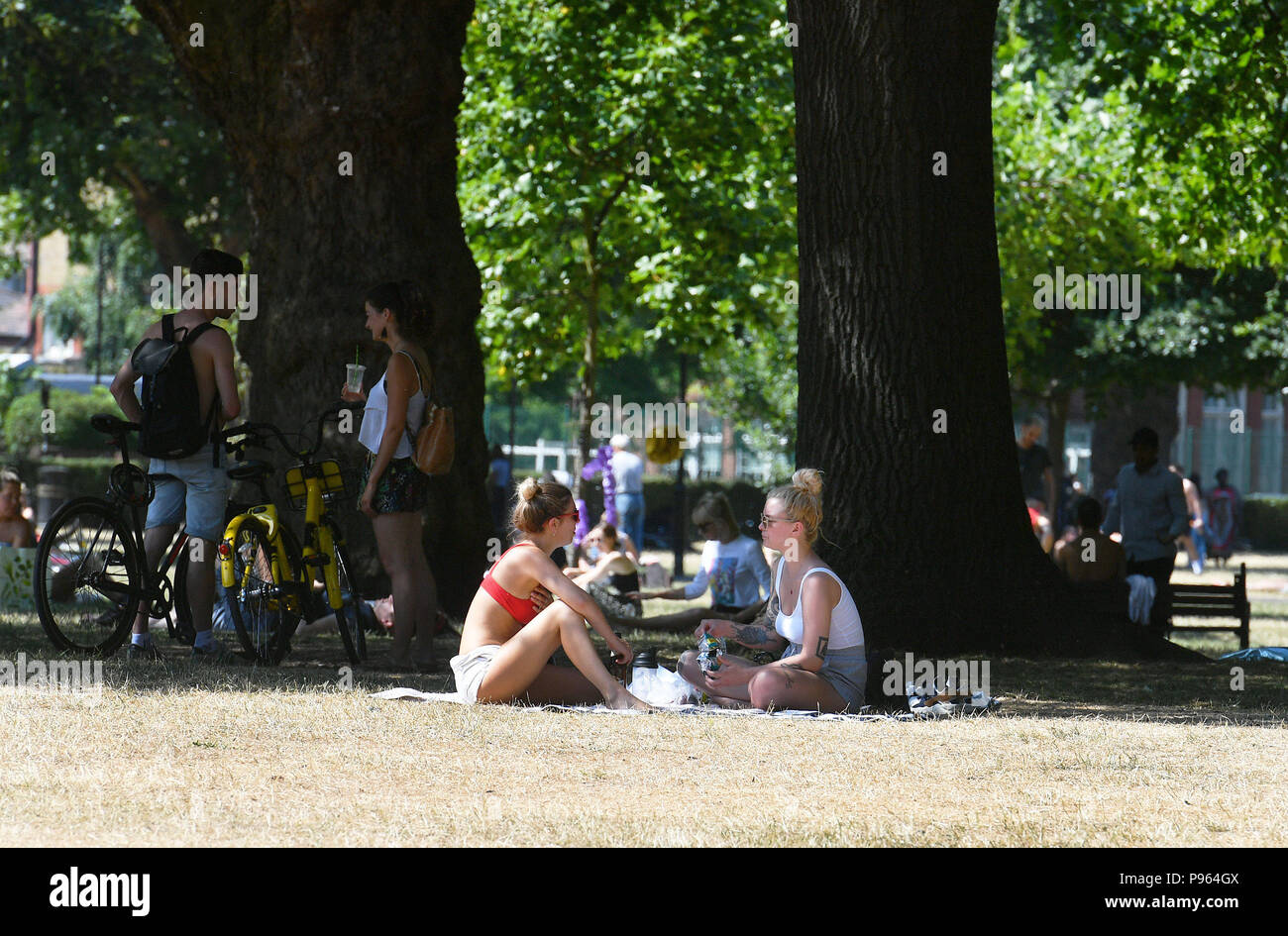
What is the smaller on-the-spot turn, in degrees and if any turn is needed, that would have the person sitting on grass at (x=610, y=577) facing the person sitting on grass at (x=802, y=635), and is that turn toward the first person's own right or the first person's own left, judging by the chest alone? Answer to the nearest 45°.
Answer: approximately 45° to the first person's own left

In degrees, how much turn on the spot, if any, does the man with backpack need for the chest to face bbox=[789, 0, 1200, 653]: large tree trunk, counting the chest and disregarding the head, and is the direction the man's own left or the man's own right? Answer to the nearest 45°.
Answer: approximately 45° to the man's own right

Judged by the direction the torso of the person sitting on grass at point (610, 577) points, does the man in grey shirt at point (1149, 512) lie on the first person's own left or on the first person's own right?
on the first person's own left

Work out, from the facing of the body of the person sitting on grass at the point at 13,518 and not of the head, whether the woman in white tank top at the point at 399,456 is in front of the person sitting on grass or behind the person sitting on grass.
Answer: in front

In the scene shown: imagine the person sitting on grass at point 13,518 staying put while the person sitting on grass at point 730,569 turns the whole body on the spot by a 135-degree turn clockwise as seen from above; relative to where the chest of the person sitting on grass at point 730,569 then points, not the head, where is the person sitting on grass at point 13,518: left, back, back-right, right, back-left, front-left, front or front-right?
left

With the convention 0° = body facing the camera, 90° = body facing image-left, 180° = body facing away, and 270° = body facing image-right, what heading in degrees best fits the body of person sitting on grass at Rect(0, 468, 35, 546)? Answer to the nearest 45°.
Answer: approximately 0°

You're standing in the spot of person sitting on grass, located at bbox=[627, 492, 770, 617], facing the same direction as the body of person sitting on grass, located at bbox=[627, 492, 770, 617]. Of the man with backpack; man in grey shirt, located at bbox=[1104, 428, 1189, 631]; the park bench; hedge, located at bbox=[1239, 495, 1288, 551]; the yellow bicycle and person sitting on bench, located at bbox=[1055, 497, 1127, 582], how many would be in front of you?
2

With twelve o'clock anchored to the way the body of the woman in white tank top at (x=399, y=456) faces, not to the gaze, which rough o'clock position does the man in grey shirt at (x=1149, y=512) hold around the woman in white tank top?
The man in grey shirt is roughly at 5 o'clock from the woman in white tank top.

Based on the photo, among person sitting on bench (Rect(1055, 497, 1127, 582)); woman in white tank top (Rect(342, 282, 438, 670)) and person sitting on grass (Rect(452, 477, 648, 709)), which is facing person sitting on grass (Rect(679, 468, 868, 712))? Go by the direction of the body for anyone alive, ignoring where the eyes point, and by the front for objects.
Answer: person sitting on grass (Rect(452, 477, 648, 709))

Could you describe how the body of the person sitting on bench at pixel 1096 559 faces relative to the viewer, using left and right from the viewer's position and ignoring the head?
facing away from the viewer

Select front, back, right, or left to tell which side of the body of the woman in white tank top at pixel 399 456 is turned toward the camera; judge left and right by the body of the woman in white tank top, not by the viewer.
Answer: left

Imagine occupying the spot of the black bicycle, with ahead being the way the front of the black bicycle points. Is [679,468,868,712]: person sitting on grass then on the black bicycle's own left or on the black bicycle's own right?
on the black bicycle's own right

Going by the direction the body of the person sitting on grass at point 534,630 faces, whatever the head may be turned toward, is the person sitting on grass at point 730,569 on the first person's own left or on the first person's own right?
on the first person's own left

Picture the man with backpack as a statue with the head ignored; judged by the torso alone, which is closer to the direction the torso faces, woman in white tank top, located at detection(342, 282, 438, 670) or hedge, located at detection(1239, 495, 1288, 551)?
the hedge

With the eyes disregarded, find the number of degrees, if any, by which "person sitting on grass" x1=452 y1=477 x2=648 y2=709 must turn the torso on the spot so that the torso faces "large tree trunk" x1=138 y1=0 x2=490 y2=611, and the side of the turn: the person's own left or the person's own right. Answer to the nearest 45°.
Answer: approximately 90° to the person's own left

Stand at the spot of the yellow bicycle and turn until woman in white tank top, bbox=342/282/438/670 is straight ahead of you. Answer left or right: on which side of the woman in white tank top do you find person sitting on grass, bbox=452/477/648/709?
right
